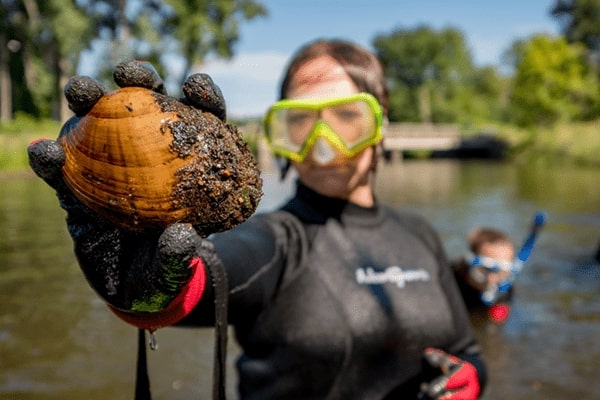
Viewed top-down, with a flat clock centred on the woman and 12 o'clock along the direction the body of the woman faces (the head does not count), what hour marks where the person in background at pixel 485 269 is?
The person in background is roughly at 7 o'clock from the woman.

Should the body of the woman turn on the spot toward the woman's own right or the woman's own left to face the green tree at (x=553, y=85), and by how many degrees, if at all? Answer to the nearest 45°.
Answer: approximately 135° to the woman's own left

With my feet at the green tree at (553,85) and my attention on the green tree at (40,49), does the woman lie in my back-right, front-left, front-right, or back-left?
front-left

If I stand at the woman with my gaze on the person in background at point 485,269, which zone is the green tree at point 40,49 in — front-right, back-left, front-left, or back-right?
front-left

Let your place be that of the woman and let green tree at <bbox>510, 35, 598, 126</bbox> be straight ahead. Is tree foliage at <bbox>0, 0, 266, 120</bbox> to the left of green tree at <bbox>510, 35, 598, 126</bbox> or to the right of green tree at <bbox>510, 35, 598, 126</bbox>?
left

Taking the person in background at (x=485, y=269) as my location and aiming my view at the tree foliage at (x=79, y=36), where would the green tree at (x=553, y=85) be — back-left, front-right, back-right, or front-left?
front-right

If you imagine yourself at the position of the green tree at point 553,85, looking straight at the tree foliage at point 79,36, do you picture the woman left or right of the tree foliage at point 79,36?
left

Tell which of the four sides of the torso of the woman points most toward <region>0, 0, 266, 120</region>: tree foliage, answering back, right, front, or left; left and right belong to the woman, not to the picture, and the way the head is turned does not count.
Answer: back

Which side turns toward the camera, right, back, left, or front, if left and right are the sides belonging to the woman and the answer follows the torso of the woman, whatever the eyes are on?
front
